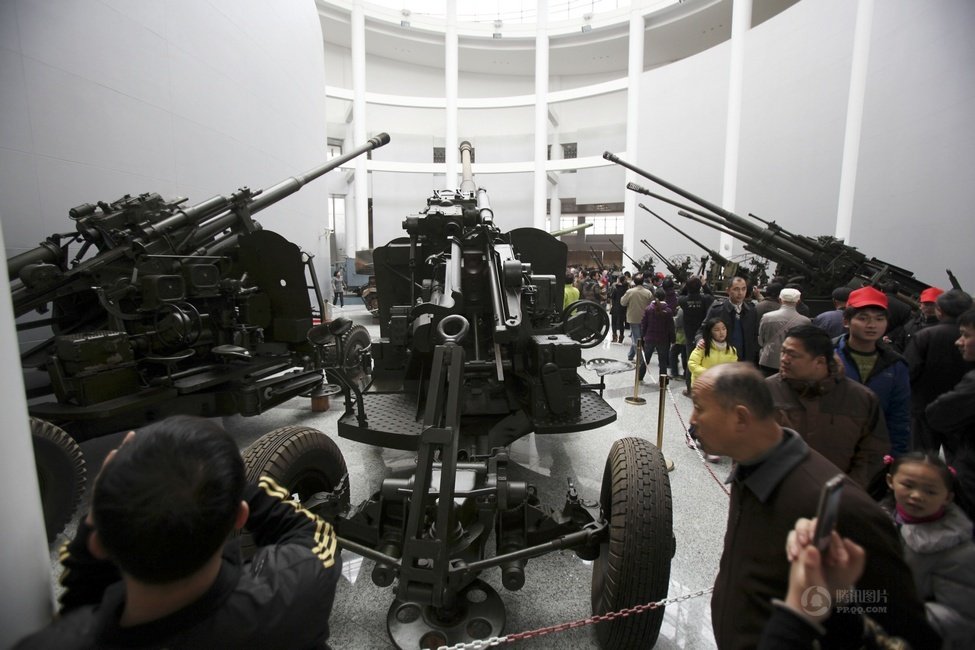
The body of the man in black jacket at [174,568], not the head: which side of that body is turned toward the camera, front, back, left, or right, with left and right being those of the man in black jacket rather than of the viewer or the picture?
back

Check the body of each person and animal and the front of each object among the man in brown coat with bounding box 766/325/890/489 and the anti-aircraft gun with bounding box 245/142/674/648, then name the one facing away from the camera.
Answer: the anti-aircraft gun

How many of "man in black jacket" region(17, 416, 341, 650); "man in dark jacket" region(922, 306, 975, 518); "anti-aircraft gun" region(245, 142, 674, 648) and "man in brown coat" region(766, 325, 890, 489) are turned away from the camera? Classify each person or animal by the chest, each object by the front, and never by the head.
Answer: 2

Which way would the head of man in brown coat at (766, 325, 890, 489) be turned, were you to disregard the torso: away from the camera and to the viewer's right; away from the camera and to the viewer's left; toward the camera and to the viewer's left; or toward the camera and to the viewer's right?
toward the camera and to the viewer's left

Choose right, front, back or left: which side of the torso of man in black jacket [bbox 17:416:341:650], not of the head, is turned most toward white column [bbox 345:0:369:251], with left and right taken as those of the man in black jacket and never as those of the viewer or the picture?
front

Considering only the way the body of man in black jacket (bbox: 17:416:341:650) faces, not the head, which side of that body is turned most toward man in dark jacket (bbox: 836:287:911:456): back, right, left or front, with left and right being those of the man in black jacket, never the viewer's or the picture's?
right

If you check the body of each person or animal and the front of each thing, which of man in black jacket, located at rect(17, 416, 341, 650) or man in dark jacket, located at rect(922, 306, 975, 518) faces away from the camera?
the man in black jacket

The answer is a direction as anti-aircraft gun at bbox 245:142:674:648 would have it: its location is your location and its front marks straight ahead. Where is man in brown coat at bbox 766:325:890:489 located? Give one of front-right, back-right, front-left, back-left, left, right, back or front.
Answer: right

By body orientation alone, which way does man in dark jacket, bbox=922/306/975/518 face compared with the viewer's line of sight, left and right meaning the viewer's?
facing the viewer and to the left of the viewer

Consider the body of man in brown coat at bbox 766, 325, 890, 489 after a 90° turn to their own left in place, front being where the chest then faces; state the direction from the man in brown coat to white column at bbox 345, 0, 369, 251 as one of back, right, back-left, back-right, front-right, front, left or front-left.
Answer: back

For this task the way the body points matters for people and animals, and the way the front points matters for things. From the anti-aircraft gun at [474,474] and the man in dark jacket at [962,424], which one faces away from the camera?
the anti-aircraft gun

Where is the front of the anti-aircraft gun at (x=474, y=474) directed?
away from the camera

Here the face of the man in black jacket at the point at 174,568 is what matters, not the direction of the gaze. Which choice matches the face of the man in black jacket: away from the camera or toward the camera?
away from the camera

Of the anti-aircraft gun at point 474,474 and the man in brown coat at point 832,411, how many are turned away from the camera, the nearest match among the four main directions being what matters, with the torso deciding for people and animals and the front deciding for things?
1

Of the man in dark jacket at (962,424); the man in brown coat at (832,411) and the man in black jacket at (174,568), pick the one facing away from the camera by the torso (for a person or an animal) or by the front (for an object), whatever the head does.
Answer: the man in black jacket

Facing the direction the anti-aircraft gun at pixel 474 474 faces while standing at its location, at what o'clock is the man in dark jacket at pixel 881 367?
The man in dark jacket is roughly at 3 o'clock from the anti-aircraft gun.
